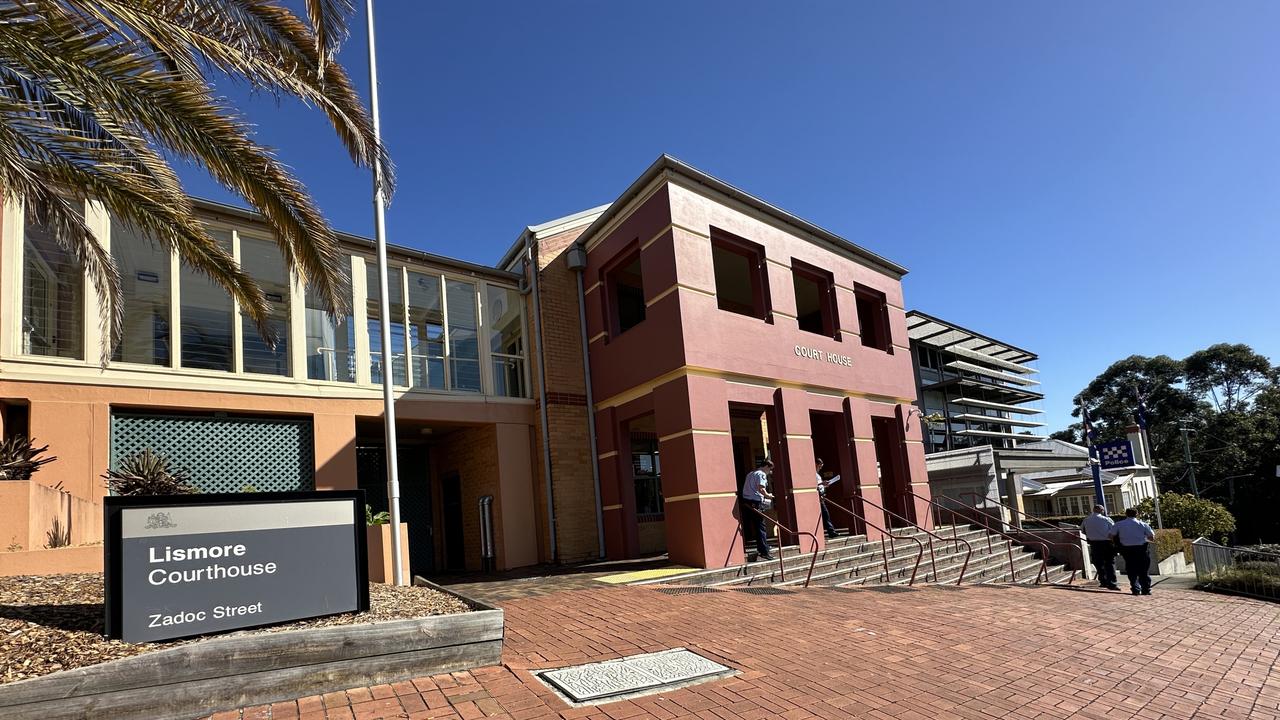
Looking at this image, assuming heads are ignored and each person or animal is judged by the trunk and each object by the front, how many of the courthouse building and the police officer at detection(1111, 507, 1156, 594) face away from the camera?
1

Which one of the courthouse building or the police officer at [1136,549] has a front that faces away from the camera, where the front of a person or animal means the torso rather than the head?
the police officer

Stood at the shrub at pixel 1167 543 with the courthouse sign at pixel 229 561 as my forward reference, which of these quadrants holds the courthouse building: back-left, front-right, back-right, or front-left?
front-right

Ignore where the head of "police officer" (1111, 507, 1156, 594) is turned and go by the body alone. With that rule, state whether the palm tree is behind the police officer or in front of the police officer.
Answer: behind

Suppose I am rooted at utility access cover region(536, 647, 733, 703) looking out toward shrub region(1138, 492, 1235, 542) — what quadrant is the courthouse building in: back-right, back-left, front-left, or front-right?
front-left

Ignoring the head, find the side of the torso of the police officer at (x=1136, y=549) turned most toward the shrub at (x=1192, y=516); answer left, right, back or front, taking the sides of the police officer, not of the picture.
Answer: front

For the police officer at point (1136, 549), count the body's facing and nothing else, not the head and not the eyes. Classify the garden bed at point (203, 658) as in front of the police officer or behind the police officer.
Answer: behind

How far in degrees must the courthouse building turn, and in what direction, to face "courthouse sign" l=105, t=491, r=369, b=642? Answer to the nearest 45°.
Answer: approximately 45° to its right

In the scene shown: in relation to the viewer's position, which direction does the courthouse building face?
facing the viewer and to the right of the viewer

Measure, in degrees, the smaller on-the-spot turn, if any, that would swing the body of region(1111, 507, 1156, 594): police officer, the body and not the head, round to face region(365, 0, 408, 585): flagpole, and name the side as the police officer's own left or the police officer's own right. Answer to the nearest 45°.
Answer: approximately 135° to the police officer's own left

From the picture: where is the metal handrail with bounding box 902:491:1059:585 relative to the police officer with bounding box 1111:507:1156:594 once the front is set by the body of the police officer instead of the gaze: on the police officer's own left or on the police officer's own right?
on the police officer's own left

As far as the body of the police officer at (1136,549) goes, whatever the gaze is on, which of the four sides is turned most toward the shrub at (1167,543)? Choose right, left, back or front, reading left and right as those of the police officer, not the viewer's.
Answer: front

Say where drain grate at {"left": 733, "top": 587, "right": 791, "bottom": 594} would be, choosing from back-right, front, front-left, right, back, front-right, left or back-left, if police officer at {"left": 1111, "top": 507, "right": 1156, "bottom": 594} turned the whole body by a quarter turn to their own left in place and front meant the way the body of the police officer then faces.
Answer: front-left

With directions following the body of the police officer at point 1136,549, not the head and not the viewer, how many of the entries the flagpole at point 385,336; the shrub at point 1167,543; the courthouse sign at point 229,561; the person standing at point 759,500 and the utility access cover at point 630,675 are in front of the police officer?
1

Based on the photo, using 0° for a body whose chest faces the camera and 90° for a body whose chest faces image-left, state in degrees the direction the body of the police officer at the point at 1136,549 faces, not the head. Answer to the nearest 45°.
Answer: approximately 180°

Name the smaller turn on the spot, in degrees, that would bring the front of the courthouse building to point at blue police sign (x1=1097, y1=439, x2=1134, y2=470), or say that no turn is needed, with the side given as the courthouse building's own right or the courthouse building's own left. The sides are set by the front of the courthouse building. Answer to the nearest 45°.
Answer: approximately 45° to the courthouse building's own left
